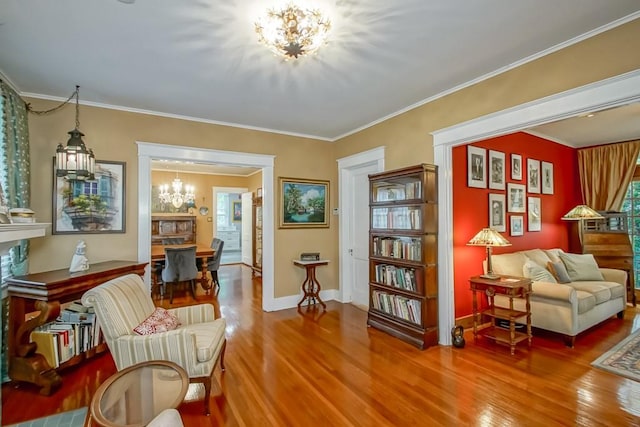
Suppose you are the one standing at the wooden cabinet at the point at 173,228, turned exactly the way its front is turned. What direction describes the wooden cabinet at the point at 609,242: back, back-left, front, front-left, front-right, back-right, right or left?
front-left

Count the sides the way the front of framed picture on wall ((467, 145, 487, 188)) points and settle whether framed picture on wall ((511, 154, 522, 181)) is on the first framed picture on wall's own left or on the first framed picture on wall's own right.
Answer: on the first framed picture on wall's own left

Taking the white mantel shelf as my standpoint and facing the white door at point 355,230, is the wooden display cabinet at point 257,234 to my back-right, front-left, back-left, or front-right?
front-left

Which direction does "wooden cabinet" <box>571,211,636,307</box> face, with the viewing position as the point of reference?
facing the viewer and to the left of the viewer

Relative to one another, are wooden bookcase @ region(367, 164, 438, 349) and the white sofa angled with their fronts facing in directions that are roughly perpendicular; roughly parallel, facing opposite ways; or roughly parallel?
roughly perpendicular

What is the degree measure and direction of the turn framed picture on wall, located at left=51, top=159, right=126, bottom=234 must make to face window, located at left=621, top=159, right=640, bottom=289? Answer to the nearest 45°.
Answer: approximately 45° to its left

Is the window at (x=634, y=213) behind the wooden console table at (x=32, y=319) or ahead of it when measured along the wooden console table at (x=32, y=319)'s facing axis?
ahead

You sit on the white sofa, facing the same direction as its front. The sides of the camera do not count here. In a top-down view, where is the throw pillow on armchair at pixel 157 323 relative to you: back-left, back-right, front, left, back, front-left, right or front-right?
right

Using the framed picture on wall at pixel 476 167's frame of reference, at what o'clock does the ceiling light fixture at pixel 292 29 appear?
The ceiling light fixture is roughly at 2 o'clock from the framed picture on wall.

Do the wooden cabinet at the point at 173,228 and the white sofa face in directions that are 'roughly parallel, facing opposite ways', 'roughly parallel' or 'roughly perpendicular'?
roughly parallel

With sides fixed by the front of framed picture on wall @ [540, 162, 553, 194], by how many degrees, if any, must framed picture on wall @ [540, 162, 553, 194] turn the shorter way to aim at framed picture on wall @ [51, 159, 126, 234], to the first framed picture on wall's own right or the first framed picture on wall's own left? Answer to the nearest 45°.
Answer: approximately 90° to the first framed picture on wall's own right

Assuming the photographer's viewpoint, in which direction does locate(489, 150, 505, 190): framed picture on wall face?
facing the viewer and to the right of the viewer

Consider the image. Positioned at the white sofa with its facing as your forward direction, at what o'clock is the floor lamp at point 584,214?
The floor lamp is roughly at 8 o'clock from the white sofa.

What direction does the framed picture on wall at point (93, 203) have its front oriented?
toward the camera

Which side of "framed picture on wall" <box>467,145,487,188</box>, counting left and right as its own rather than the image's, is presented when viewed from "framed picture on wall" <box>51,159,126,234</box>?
right
